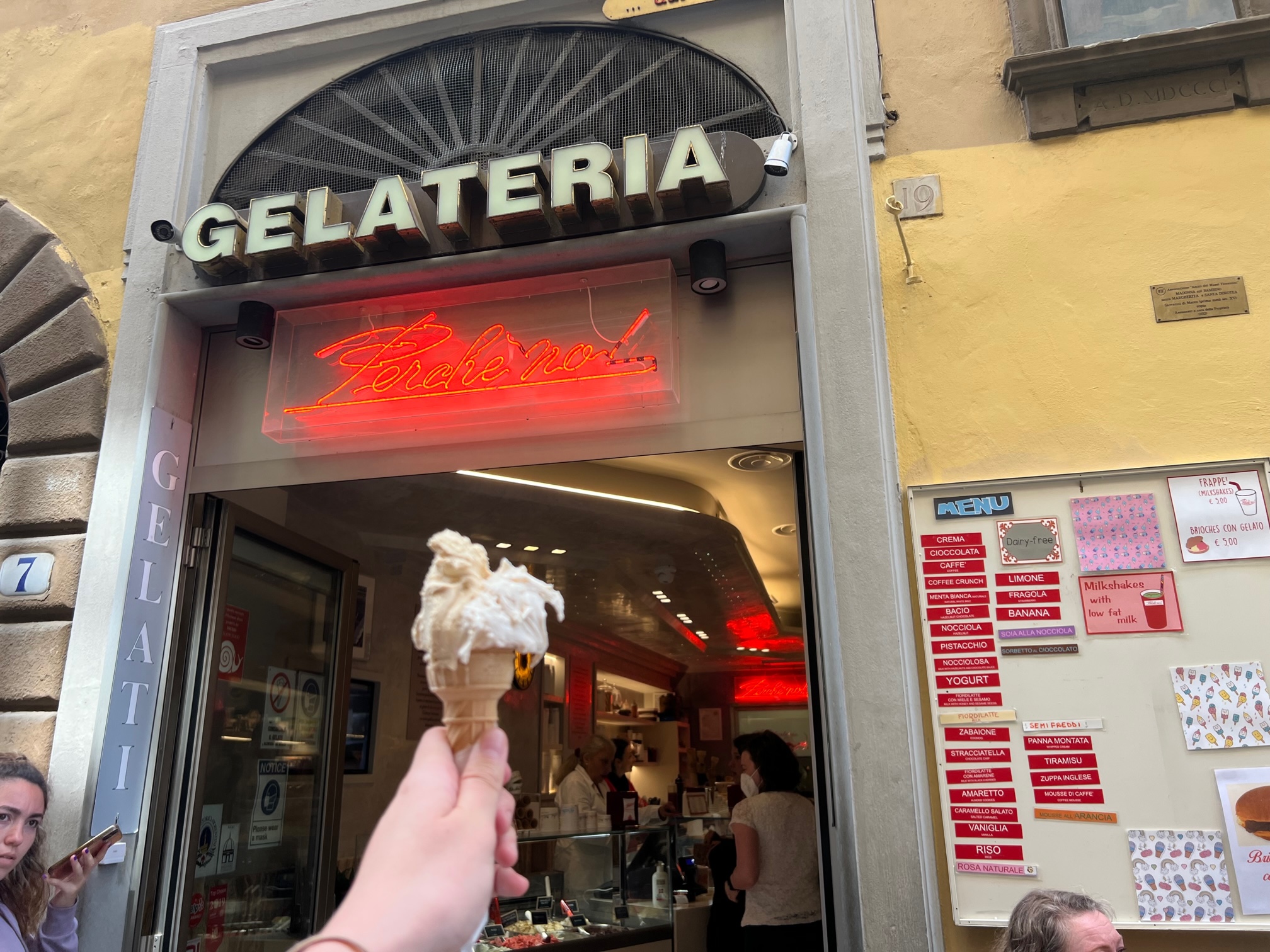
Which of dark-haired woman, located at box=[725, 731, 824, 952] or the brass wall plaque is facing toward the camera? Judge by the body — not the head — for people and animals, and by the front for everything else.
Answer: the brass wall plaque

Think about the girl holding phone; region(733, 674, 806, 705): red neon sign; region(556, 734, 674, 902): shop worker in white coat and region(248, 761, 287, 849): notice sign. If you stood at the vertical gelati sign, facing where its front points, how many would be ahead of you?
1

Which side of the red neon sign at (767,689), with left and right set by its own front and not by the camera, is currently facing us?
front

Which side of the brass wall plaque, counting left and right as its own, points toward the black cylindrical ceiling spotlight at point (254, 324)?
right

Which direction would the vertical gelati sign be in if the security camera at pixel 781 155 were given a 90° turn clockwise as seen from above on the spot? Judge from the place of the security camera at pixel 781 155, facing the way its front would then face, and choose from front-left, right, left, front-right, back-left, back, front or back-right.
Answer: front-left

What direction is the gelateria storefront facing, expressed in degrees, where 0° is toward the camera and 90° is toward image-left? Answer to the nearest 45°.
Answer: approximately 0°

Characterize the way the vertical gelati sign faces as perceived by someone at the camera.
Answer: facing the viewer

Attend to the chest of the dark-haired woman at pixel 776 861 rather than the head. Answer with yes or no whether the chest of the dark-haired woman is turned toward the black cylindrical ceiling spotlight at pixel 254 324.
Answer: no

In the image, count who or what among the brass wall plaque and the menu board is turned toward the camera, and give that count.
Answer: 2

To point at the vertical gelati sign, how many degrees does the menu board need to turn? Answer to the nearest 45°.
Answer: approximately 90° to its right

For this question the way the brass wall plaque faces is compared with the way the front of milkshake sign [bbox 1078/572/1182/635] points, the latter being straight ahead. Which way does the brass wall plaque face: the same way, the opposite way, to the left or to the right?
the same way

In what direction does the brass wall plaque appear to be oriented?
toward the camera
